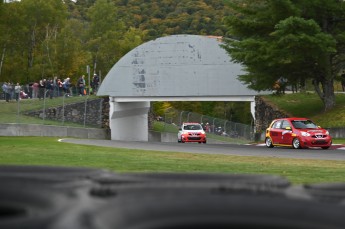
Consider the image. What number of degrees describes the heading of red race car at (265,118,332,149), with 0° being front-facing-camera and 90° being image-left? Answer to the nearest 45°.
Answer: approximately 315°
